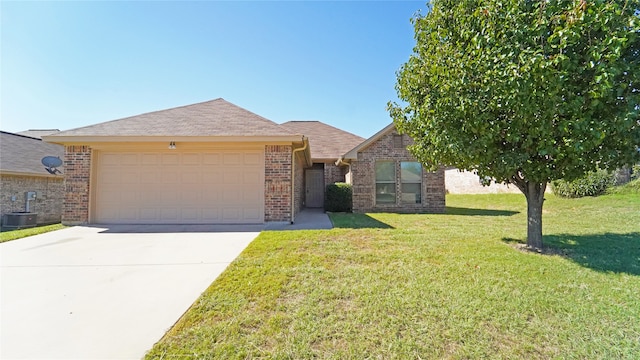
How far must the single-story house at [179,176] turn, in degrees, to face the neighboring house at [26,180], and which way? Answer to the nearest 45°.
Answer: approximately 135° to its right

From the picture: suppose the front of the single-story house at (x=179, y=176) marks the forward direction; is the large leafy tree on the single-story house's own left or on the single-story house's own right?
on the single-story house's own left

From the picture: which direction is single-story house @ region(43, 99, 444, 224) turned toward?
toward the camera

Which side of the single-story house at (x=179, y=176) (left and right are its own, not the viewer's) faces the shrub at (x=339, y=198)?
left

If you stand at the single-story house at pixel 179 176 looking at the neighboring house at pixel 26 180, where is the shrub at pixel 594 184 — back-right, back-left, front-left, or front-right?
back-right

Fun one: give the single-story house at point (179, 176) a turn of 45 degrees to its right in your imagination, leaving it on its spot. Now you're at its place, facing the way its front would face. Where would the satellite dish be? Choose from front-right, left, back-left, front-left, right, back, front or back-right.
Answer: right

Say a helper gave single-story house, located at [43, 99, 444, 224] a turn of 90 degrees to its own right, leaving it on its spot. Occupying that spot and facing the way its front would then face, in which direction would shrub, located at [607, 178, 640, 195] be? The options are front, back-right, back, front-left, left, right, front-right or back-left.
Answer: back

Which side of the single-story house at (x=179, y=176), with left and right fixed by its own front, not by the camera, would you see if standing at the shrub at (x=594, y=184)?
left

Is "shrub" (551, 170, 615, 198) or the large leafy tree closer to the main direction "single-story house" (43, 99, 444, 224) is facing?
the large leafy tree

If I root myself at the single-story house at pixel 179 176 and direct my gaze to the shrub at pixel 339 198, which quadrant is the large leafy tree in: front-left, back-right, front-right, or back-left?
front-right
